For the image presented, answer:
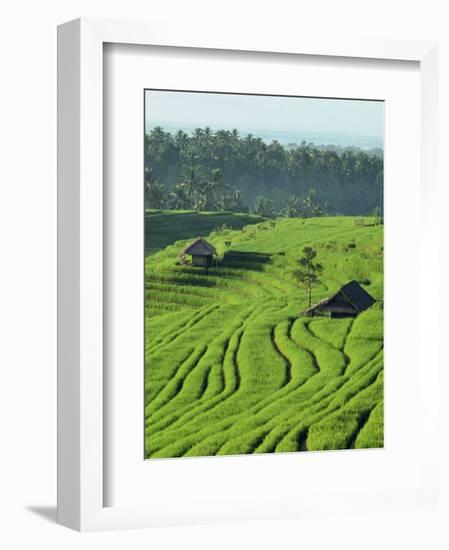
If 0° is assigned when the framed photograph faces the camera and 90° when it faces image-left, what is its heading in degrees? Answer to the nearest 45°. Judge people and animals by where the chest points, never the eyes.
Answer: approximately 315°
